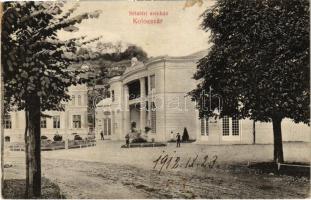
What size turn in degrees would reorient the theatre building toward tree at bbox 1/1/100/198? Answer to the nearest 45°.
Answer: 0° — it already faces it

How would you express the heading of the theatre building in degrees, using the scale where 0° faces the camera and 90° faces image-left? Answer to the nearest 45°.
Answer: approximately 45°

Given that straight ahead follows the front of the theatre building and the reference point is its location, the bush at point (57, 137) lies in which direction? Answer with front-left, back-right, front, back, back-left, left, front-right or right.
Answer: front-right

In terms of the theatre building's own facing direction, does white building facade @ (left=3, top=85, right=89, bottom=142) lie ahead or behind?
ahead

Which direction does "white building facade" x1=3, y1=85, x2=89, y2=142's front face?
toward the camera

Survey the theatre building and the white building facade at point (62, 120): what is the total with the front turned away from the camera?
0

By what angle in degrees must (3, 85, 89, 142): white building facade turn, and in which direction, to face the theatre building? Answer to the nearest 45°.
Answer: approximately 90° to its left

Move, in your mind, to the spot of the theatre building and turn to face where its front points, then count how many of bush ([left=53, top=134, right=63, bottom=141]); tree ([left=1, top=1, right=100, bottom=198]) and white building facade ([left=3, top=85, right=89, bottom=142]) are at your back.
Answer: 0
